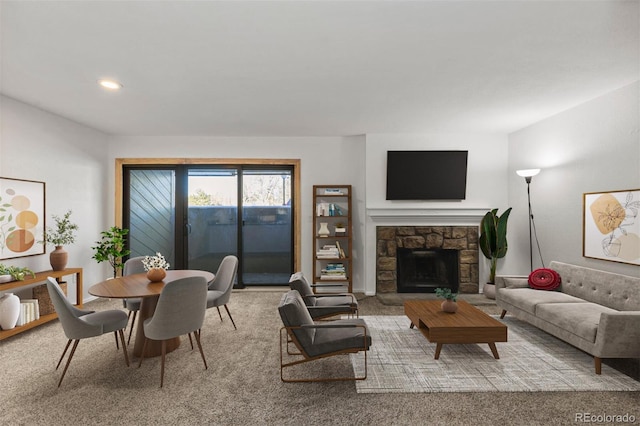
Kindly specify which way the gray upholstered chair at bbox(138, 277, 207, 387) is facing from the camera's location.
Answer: facing away from the viewer and to the left of the viewer

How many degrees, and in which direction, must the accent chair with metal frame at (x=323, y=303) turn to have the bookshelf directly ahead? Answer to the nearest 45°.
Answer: approximately 90° to its left

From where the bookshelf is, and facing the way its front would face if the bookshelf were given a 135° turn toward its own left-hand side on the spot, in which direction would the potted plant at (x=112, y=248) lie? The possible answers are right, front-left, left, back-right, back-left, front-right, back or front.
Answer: back-left

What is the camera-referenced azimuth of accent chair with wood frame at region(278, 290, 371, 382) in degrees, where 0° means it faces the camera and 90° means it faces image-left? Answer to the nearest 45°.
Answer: approximately 270°

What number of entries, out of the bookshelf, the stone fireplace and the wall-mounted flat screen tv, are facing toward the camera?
3

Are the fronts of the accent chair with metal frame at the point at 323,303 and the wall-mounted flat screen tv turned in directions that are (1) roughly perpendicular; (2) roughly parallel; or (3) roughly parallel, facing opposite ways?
roughly perpendicular

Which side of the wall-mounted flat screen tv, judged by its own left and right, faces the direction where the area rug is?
front

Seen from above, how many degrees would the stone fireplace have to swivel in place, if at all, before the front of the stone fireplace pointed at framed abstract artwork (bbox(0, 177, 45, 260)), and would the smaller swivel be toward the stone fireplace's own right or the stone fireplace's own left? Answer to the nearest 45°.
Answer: approximately 45° to the stone fireplace's own right

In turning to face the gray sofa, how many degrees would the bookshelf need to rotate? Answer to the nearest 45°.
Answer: approximately 45° to its left

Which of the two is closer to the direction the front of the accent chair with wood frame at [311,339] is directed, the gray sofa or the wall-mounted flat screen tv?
the gray sofa

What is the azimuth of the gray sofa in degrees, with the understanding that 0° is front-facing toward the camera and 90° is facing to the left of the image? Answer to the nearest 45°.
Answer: approximately 45°

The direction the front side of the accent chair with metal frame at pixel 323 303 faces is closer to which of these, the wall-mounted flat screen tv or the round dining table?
the wall-mounted flat screen tv

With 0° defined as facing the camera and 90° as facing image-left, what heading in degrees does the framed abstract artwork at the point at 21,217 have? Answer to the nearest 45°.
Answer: approximately 315°

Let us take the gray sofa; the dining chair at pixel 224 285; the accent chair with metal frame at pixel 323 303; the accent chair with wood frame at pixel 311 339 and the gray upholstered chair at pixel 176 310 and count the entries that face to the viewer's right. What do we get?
2

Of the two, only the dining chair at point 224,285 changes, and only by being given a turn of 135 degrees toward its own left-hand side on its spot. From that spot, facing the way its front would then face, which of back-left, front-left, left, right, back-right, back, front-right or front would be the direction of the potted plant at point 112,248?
back-left

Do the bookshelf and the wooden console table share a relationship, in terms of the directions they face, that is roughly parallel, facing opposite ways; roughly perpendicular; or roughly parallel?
roughly perpendicular

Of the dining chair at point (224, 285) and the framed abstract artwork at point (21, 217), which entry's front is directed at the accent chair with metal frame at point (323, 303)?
the framed abstract artwork

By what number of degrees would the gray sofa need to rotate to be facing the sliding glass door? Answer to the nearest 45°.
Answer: approximately 45° to its right

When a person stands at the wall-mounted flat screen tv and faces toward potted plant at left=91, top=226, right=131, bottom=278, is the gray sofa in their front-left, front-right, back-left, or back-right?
back-left
